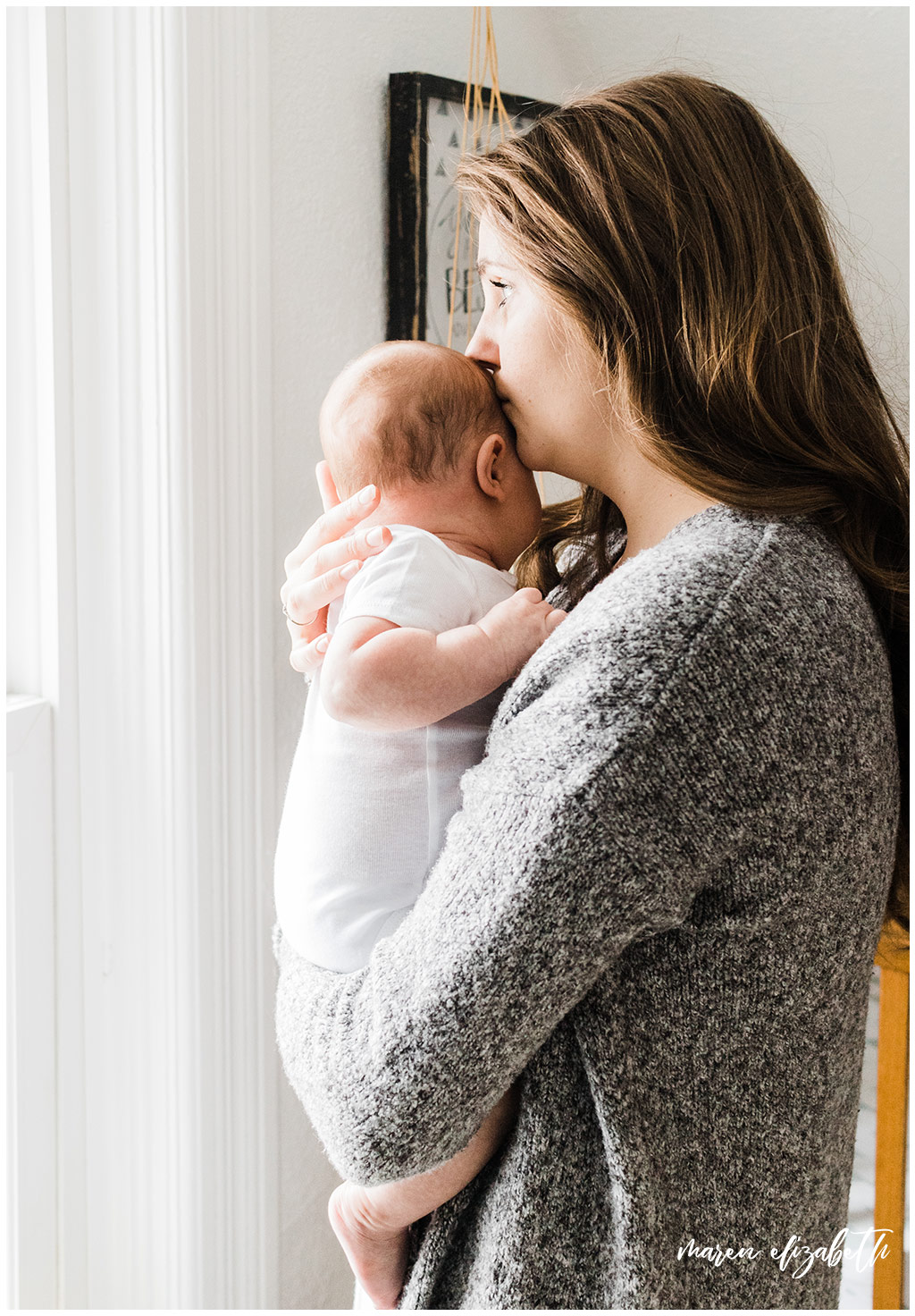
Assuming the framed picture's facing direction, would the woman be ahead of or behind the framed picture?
ahead

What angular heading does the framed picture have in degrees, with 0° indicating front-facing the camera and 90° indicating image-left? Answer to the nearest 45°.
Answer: approximately 315°

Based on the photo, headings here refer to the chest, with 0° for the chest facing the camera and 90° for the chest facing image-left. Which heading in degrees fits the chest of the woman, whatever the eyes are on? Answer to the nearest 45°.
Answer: approximately 90°

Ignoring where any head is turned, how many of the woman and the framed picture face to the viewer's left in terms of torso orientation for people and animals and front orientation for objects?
1

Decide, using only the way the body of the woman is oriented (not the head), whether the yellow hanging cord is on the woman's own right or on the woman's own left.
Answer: on the woman's own right

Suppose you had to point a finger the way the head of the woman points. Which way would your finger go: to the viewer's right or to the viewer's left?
to the viewer's left

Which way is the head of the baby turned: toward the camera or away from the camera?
away from the camera
